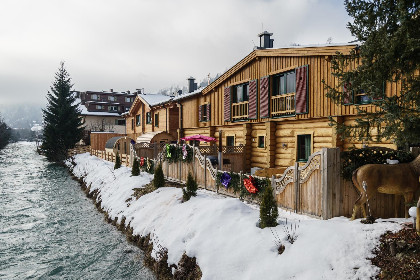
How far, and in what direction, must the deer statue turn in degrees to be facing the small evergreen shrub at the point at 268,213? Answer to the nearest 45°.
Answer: approximately 180°

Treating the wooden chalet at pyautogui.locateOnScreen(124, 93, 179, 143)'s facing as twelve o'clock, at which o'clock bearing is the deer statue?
The deer statue is roughly at 10 o'clock from the wooden chalet.

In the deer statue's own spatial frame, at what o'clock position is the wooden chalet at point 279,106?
The wooden chalet is roughly at 8 o'clock from the deer statue.

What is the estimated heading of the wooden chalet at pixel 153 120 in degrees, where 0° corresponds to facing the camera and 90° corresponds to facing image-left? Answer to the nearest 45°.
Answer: approximately 45°

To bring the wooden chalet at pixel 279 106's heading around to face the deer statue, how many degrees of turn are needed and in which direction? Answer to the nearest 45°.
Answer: approximately 45° to its left

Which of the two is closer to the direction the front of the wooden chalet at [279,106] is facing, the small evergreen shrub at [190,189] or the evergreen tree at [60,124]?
the small evergreen shrub

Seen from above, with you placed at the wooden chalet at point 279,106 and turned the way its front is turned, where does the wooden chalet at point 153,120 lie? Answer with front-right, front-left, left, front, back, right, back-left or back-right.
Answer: right

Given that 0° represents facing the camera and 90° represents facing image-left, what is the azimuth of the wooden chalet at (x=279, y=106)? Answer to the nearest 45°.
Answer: approximately 45°

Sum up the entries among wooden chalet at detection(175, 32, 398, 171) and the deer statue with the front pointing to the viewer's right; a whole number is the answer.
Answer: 1

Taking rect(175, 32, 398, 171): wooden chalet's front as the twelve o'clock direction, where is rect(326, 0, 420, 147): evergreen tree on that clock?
The evergreen tree is roughly at 10 o'clock from the wooden chalet.
